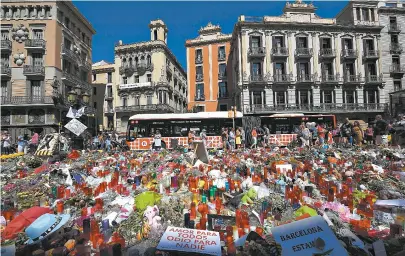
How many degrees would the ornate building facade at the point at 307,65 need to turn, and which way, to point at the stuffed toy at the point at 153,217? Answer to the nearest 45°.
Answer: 0° — it already faces it

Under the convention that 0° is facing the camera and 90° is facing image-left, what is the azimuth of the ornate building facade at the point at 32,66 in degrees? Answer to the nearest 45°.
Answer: approximately 0°

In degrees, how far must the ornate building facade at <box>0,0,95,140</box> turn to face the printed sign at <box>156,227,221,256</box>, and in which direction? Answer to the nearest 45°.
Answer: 0° — it already faces it

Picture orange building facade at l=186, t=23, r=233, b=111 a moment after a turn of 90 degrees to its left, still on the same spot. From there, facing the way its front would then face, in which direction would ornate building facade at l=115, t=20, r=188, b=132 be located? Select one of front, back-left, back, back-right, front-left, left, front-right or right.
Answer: back

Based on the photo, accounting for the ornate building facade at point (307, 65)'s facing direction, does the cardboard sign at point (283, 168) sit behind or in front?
in front

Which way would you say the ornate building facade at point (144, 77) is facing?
toward the camera

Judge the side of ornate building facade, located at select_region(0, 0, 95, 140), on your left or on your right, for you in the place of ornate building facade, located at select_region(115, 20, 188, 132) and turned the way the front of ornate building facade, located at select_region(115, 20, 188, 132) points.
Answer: on your right

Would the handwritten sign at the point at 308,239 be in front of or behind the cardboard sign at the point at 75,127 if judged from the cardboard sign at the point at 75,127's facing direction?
in front

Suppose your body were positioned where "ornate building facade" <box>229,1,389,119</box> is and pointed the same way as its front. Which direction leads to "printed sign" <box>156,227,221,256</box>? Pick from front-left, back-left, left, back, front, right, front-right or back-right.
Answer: front

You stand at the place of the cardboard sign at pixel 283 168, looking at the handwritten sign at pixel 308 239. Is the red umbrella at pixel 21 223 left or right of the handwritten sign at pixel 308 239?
right

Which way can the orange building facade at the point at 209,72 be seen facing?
toward the camera

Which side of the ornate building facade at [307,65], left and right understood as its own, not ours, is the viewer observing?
front

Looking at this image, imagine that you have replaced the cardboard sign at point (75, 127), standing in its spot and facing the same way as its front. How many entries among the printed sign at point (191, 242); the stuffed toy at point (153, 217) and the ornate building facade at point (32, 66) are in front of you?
2
